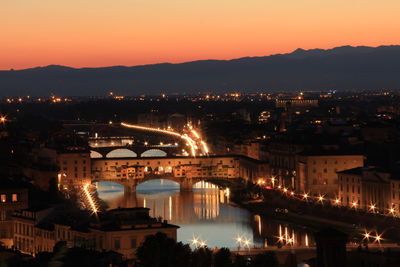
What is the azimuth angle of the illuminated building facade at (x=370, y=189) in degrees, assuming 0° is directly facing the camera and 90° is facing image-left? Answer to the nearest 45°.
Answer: approximately 45°

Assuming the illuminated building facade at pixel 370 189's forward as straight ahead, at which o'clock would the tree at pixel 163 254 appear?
The tree is roughly at 11 o'clock from the illuminated building facade.

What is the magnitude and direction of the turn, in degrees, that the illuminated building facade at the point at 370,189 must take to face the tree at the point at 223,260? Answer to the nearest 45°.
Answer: approximately 45° to its left

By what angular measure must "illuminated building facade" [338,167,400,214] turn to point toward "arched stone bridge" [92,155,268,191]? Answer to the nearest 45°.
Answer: approximately 90° to its right

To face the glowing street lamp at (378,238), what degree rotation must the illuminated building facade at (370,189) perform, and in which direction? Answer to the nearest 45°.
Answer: approximately 45° to its left
